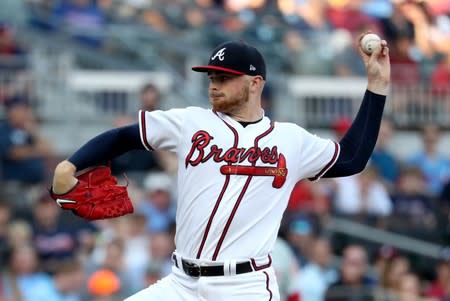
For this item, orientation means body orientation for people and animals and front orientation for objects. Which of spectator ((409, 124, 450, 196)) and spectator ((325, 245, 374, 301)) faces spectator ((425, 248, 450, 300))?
spectator ((409, 124, 450, 196))

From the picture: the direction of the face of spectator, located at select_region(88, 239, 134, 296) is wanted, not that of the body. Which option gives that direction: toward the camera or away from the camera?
toward the camera

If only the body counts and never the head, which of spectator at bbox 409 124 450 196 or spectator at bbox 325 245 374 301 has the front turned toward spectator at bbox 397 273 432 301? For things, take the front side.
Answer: spectator at bbox 409 124 450 196

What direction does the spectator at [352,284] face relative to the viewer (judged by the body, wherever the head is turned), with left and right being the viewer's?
facing the viewer

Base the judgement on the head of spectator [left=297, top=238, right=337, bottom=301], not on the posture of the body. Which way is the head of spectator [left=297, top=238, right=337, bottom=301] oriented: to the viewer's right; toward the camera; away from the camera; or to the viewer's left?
toward the camera

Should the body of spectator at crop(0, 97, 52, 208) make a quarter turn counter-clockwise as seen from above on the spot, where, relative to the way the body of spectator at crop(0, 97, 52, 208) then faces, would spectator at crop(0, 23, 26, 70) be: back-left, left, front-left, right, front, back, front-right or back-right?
left

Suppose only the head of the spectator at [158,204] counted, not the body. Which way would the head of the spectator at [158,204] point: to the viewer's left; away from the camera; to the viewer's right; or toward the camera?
toward the camera

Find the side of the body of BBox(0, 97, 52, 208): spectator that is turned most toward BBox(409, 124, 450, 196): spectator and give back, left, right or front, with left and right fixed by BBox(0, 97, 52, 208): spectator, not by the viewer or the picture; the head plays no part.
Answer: left

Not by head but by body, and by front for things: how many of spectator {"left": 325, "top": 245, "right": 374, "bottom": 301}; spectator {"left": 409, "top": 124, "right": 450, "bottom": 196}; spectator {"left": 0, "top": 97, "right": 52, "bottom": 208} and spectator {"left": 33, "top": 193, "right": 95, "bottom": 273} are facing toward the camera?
4

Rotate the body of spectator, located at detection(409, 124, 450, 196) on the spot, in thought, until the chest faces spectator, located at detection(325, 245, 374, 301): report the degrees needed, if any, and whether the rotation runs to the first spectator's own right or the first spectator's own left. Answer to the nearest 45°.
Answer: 0° — they already face them

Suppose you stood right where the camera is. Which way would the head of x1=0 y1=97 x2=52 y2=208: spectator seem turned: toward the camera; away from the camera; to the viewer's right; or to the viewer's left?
toward the camera

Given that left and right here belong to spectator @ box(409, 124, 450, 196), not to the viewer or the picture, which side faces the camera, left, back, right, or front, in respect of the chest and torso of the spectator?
front

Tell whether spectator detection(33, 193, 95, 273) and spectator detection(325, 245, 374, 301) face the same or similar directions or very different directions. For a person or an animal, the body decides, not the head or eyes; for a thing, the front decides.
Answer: same or similar directions

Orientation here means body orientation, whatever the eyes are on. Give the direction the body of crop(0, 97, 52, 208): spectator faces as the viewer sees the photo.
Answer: toward the camera

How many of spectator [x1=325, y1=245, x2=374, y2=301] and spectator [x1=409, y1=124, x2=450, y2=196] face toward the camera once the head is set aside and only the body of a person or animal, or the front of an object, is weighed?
2

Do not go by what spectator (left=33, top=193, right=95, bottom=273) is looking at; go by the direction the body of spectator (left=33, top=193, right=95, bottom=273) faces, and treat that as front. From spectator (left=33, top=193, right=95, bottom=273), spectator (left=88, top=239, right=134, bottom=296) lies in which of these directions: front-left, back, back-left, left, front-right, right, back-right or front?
front-left

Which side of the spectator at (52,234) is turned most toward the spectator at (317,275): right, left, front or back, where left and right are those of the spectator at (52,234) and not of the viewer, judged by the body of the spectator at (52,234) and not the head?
left

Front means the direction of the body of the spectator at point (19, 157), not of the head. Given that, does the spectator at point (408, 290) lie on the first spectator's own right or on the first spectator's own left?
on the first spectator's own left

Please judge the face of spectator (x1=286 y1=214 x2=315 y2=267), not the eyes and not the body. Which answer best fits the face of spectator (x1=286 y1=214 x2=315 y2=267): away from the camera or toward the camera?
toward the camera
